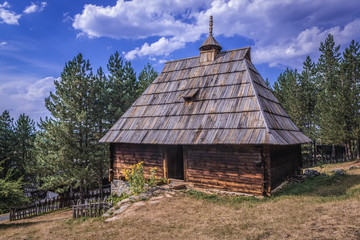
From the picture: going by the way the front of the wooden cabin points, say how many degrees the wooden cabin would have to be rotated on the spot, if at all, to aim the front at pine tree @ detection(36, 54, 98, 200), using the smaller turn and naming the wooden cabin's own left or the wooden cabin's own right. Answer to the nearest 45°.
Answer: approximately 90° to the wooden cabin's own right

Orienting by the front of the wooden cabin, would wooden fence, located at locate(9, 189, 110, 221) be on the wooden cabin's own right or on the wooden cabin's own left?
on the wooden cabin's own right

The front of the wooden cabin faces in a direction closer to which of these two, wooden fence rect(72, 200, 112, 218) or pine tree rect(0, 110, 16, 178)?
the wooden fence

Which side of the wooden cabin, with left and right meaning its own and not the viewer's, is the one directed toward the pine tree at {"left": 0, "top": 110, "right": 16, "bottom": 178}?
right

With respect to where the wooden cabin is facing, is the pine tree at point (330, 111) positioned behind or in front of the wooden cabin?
behind

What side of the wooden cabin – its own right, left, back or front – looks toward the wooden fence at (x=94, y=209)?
front

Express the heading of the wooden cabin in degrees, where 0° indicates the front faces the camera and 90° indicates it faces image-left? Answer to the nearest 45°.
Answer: approximately 45°

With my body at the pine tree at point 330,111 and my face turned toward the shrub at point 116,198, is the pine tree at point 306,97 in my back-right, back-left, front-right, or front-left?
back-right

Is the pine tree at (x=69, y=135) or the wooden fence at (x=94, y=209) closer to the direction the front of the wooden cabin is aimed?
the wooden fence

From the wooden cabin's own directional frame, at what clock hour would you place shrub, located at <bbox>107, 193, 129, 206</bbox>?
The shrub is roughly at 2 o'clock from the wooden cabin.

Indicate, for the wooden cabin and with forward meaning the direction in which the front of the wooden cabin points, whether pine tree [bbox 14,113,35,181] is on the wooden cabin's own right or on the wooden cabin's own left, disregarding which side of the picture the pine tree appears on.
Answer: on the wooden cabin's own right
